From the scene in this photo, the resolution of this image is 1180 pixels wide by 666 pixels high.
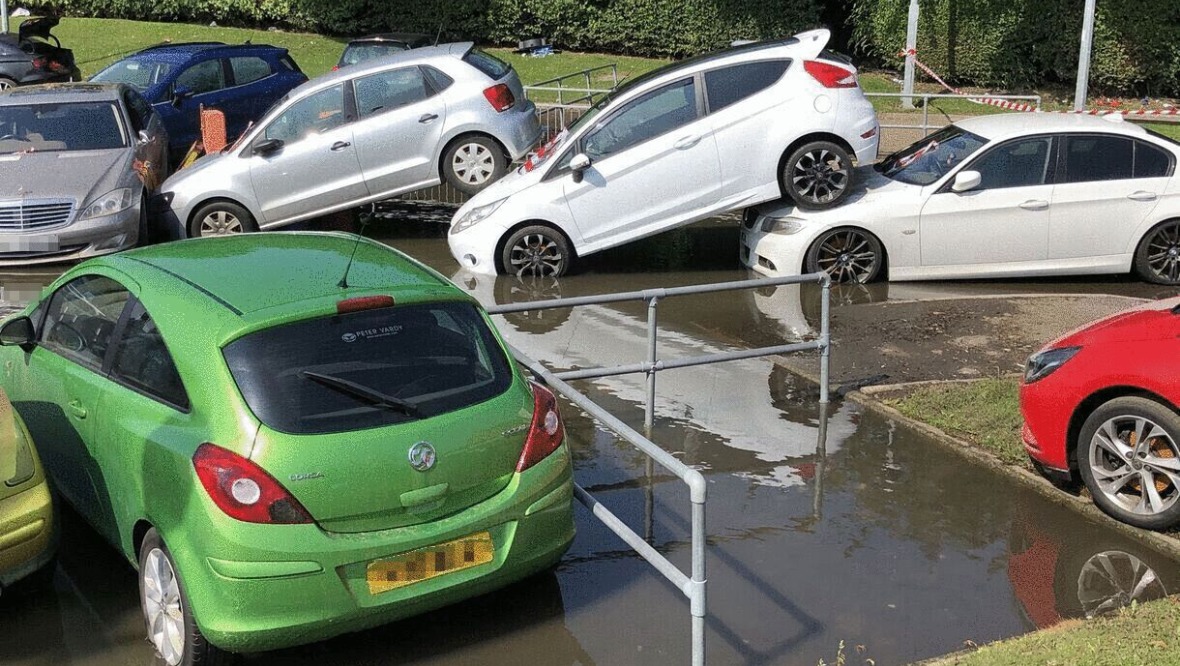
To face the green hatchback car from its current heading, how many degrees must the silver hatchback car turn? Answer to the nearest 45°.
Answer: approximately 90° to its left

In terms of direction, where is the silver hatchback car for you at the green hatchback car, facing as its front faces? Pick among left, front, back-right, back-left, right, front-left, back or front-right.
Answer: front-right

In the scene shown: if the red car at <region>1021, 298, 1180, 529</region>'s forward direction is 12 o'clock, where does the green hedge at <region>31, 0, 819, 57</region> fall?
The green hedge is roughly at 2 o'clock from the red car.

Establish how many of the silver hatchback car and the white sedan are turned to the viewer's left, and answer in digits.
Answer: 2

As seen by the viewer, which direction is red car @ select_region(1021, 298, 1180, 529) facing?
to the viewer's left

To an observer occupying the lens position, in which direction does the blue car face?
facing the viewer and to the left of the viewer

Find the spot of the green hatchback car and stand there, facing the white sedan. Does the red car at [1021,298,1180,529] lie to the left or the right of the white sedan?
right

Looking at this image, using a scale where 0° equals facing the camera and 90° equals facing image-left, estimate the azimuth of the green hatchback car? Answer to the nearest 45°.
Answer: approximately 135°

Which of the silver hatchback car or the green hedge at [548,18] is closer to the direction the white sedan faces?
the silver hatchback car

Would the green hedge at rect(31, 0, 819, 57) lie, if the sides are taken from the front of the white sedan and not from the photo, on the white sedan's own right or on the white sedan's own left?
on the white sedan's own right

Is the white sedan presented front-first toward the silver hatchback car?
yes

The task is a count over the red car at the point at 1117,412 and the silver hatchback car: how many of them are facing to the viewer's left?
2

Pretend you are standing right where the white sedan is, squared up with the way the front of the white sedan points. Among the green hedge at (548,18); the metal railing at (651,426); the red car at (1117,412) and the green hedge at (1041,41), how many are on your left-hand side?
2

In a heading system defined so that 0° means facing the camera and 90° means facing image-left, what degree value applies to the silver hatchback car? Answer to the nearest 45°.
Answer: approximately 90°

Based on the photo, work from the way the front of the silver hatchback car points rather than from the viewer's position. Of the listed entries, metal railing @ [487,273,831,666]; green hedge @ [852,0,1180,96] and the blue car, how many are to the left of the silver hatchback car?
1
